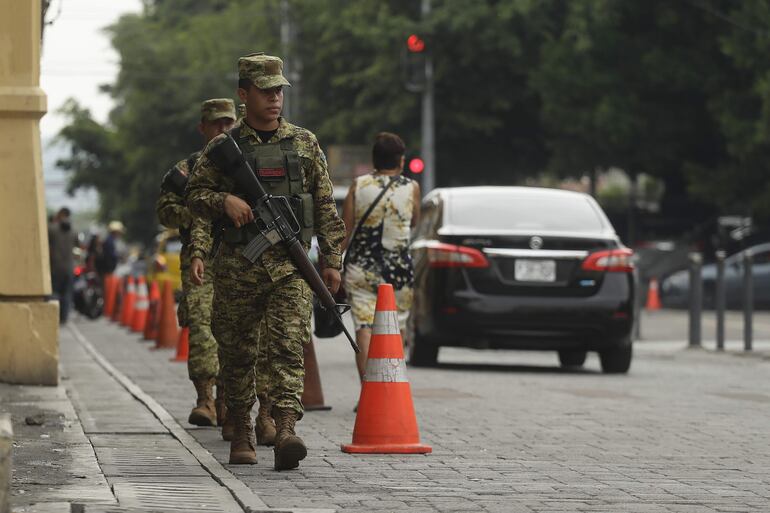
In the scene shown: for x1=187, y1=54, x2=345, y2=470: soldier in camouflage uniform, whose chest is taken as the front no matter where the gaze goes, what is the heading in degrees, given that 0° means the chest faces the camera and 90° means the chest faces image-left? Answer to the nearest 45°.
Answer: approximately 0°

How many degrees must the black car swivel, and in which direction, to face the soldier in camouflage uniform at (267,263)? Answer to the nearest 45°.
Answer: approximately 180°

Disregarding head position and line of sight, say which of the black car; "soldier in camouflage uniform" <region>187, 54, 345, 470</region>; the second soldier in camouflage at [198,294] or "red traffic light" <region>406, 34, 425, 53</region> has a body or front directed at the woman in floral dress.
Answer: the red traffic light

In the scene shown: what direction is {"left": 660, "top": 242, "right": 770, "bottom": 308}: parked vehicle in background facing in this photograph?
to the viewer's left

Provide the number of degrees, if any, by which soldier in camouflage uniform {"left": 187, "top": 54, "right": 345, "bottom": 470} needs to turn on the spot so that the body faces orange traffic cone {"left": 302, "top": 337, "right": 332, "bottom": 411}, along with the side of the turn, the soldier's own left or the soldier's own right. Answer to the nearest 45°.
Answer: approximately 180°

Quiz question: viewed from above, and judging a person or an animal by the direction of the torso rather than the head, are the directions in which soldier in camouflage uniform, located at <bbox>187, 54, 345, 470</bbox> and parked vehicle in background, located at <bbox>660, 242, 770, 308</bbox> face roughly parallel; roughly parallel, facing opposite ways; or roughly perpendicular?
roughly perpendicular

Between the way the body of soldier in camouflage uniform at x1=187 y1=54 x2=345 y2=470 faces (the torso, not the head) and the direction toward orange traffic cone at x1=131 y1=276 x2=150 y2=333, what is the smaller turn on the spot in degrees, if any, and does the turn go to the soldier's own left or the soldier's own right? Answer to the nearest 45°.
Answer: approximately 180°

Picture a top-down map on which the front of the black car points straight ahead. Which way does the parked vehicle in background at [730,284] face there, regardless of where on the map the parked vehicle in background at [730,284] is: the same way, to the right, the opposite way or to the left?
to the left

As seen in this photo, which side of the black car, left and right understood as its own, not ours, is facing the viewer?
back

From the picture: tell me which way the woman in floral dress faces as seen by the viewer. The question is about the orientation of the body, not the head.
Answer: away from the camera
